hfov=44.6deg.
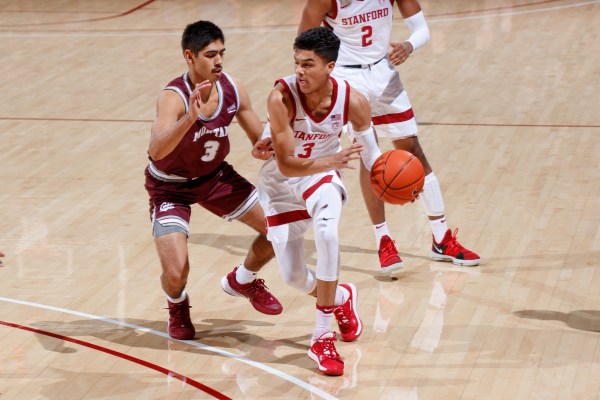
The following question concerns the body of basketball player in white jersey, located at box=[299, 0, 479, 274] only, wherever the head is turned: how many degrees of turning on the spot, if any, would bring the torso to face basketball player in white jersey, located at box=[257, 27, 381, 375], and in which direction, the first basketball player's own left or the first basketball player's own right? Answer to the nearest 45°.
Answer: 0° — they already face them

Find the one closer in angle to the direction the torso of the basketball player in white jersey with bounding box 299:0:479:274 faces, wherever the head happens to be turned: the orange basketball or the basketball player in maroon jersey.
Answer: the orange basketball

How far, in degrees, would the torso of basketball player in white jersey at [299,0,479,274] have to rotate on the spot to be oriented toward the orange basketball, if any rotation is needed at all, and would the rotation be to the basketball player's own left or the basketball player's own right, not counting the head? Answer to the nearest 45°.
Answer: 0° — they already face it

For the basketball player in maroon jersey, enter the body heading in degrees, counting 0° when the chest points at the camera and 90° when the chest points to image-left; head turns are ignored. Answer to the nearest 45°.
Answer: approximately 315°

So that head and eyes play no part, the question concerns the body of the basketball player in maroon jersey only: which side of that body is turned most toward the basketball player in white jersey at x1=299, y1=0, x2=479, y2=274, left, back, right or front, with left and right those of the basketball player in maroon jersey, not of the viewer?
left

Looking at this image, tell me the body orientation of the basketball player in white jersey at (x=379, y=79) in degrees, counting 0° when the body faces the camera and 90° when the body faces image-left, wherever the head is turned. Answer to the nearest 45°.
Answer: approximately 0°
